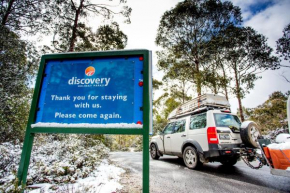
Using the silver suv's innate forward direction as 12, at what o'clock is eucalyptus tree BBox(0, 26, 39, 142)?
The eucalyptus tree is roughly at 10 o'clock from the silver suv.

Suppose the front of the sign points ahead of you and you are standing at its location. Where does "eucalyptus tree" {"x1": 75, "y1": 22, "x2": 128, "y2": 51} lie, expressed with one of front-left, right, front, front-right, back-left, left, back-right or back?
back

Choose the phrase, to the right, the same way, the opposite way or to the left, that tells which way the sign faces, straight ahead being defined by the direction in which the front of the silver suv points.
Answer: the opposite way

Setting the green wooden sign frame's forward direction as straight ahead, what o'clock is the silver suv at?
The silver suv is roughly at 8 o'clock from the green wooden sign frame.

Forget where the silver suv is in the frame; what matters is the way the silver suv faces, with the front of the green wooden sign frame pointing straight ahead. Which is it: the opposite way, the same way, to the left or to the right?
the opposite way

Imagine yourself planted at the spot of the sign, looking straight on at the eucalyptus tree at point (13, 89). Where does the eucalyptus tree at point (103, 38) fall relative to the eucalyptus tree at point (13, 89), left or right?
right

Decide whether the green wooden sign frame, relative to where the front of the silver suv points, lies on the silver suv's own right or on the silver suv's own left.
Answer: on the silver suv's own left

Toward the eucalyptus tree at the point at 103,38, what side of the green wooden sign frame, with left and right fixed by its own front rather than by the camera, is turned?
back

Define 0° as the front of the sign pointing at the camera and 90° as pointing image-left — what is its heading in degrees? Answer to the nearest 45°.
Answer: approximately 0°

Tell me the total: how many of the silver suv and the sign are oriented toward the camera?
1

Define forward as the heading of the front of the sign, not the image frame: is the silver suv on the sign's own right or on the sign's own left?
on the sign's own left

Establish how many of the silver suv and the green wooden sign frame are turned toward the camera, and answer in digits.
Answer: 1

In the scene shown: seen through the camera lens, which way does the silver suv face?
facing away from the viewer and to the left of the viewer
